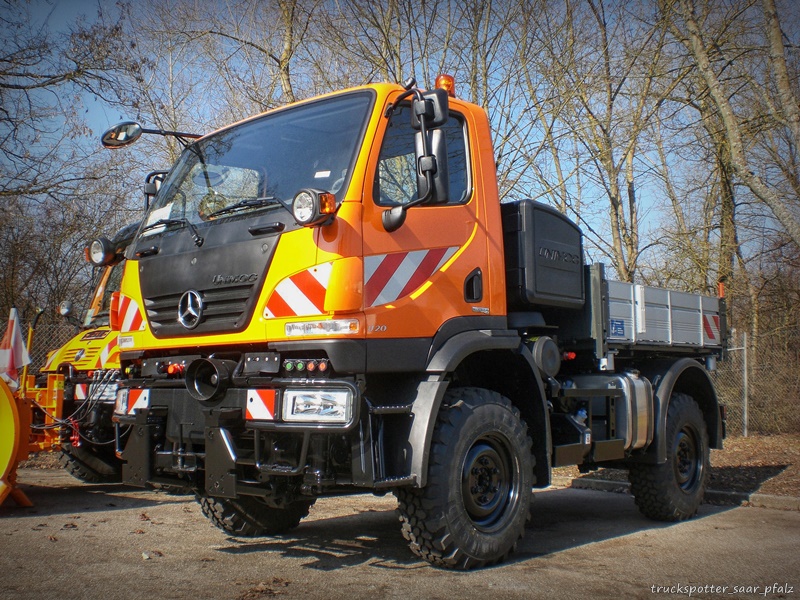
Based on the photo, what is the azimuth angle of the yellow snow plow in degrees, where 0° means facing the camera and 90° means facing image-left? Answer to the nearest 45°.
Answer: approximately 45°

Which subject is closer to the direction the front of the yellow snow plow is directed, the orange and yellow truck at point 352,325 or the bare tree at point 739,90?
the orange and yellow truck

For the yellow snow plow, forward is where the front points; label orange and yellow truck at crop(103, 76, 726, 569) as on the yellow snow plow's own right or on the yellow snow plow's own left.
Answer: on the yellow snow plow's own left

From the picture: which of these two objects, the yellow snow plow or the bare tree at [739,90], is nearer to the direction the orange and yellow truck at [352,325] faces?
the yellow snow plow

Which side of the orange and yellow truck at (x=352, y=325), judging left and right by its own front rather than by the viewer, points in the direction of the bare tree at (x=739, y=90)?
back

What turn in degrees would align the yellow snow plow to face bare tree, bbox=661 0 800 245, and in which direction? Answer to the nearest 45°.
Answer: approximately 135° to its left

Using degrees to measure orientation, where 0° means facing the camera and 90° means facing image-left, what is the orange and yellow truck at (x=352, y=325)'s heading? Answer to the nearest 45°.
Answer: approximately 45°
